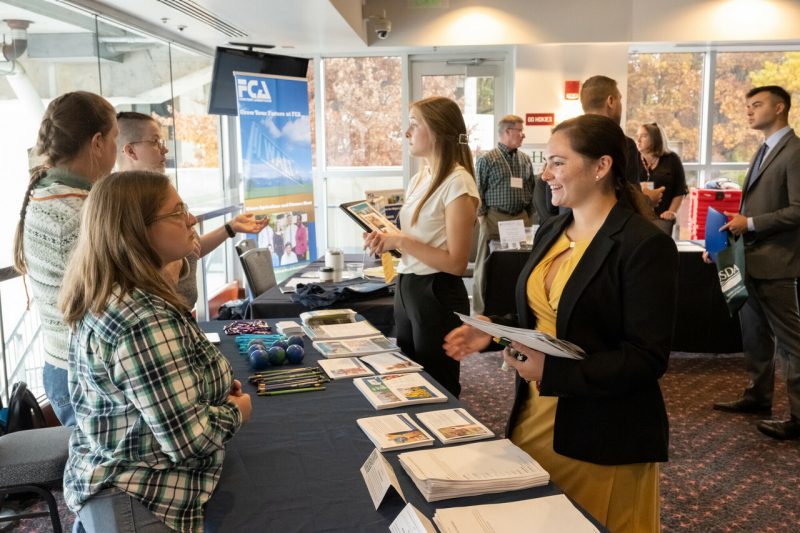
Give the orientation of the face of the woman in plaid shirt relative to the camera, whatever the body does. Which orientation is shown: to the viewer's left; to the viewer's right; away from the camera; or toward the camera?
to the viewer's right

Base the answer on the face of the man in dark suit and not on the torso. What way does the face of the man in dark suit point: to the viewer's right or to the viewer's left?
to the viewer's left

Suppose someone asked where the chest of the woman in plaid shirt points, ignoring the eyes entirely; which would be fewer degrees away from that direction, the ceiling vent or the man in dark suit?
the man in dark suit

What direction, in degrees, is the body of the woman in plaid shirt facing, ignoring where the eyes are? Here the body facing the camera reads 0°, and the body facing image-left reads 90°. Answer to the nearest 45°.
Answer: approximately 270°

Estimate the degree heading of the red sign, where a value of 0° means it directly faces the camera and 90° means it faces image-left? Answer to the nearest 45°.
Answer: approximately 0°

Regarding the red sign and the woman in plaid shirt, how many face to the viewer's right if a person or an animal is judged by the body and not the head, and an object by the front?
1

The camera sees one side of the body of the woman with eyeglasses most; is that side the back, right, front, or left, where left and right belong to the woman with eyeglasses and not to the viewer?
right
